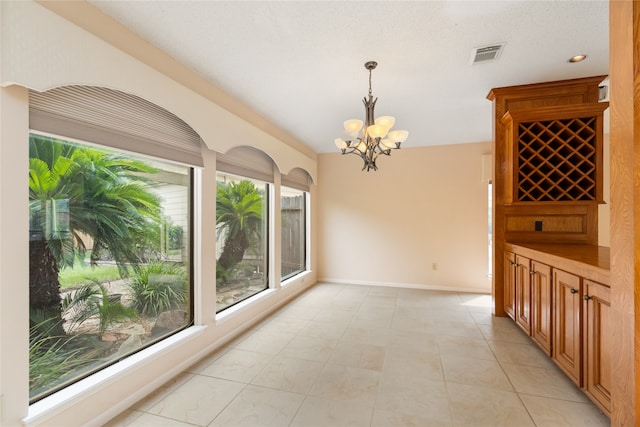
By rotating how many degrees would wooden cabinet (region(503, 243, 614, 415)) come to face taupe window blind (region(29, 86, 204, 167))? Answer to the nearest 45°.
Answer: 0° — it already faces it

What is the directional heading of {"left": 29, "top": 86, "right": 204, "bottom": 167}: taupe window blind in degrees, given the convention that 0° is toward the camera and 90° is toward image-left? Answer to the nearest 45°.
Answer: approximately 315°

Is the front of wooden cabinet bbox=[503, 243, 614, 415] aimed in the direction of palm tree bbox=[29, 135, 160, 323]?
yes

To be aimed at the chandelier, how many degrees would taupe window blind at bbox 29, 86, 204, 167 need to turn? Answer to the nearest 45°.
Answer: approximately 45° to its left

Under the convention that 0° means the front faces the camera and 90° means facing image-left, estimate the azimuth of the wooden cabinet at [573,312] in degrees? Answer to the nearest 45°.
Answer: approximately 45°

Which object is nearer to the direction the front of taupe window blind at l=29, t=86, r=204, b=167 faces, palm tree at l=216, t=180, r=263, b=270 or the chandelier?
the chandelier

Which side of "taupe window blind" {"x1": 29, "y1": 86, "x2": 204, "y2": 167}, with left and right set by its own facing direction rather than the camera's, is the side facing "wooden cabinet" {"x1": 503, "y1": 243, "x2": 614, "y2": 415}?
front

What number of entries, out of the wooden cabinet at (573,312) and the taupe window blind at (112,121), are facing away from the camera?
0

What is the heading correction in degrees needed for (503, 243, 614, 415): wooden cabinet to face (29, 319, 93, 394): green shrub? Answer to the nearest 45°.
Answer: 0° — it already faces it

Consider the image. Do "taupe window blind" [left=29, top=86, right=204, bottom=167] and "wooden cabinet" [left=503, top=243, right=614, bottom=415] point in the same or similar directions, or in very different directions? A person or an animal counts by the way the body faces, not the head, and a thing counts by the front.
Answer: very different directions

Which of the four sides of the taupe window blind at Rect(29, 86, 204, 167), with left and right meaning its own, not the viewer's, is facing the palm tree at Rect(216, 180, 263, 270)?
left
